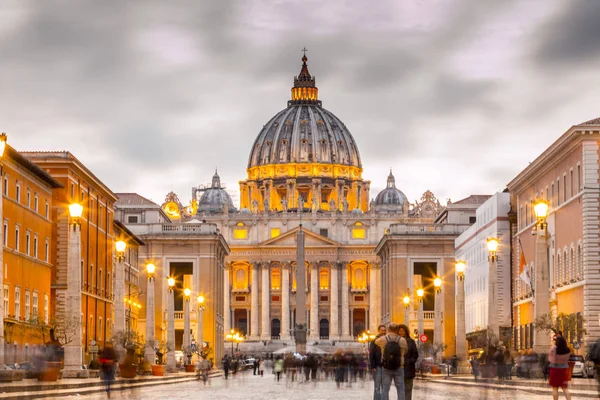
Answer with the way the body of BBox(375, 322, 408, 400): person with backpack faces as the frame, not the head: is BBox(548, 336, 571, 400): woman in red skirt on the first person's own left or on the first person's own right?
on the first person's own right

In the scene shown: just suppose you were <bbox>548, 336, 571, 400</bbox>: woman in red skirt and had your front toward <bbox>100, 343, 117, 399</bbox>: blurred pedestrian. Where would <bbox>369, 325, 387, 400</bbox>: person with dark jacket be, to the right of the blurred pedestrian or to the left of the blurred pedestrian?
left

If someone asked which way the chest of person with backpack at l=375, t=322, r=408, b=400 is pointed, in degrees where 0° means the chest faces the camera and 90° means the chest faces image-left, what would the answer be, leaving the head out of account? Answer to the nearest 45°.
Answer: approximately 180°

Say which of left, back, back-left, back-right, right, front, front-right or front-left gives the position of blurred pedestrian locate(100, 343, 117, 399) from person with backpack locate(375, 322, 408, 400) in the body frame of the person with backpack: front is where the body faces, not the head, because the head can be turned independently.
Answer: front-left

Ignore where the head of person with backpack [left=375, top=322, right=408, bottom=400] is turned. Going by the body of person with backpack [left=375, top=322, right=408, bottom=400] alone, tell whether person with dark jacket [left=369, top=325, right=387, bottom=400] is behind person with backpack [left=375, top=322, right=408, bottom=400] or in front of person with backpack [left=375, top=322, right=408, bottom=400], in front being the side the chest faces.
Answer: in front
